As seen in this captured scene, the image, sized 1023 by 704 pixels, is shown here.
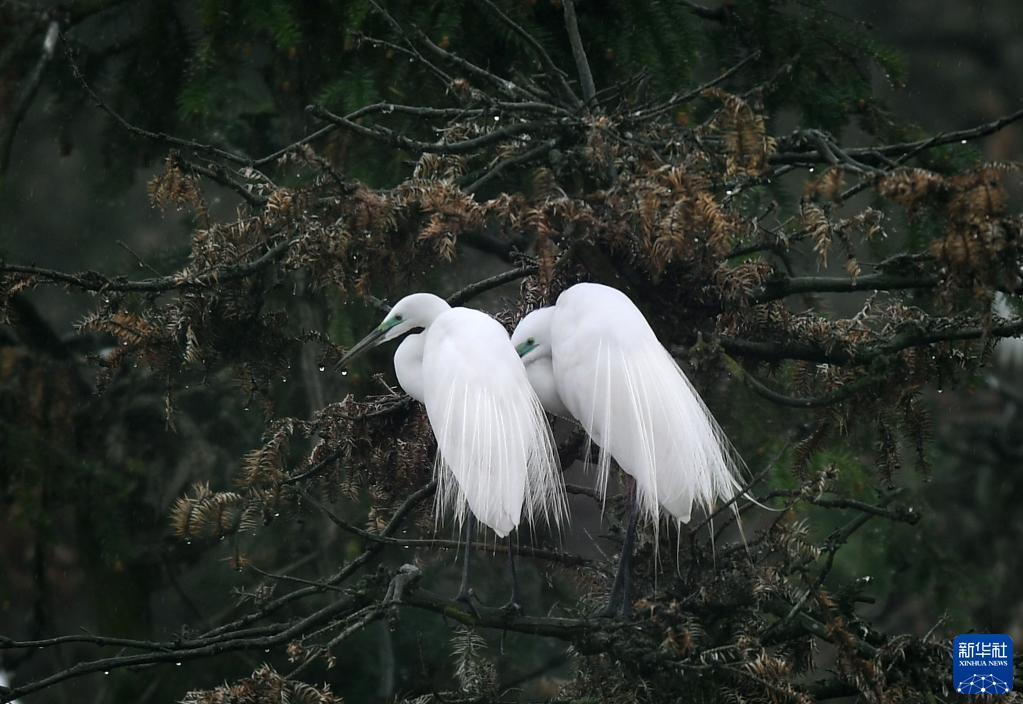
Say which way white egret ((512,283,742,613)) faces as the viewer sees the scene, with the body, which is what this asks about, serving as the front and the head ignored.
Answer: to the viewer's left

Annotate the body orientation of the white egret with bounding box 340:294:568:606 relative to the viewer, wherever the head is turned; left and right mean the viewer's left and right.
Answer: facing away from the viewer and to the left of the viewer

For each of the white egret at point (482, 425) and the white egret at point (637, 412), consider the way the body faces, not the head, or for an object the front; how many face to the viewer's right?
0
